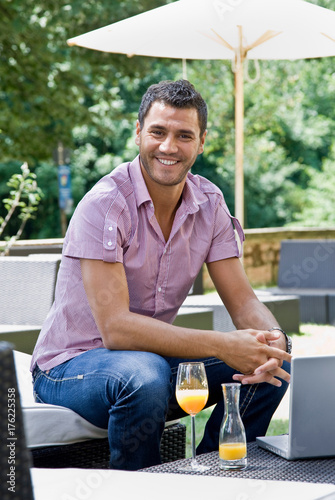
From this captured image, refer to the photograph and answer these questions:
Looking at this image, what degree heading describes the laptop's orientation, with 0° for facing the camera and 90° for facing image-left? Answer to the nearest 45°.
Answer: approximately 135°

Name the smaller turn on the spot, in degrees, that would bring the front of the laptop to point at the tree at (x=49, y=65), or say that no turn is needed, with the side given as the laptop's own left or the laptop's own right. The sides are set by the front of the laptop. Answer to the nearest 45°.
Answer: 0° — it already faces it

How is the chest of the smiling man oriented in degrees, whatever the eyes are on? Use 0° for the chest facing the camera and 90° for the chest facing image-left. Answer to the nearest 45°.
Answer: approximately 315°

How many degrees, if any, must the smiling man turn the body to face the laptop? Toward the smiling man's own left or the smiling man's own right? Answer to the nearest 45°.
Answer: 0° — they already face it

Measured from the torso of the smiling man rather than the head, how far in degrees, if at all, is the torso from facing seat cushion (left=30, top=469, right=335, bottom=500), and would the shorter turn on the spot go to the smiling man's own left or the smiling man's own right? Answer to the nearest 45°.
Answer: approximately 45° to the smiling man's own right

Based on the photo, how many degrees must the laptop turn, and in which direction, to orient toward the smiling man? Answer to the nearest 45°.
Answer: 0° — it already faces them

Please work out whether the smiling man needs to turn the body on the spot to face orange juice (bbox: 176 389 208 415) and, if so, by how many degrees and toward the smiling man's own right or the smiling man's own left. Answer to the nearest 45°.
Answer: approximately 45° to the smiling man's own right

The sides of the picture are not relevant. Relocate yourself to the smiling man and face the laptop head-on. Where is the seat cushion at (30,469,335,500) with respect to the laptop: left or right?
right
